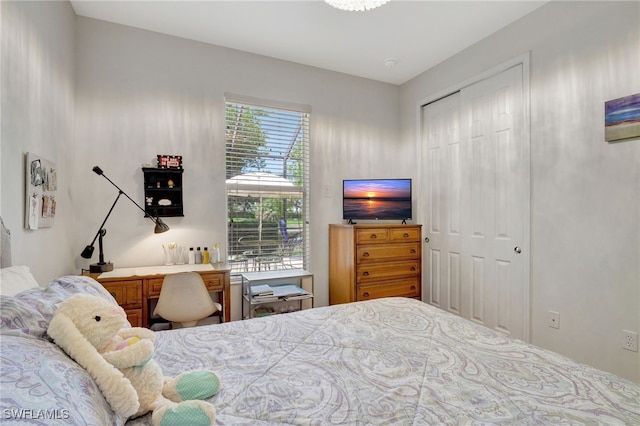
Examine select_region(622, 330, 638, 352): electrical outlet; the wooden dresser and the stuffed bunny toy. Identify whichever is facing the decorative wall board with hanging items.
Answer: the electrical outlet

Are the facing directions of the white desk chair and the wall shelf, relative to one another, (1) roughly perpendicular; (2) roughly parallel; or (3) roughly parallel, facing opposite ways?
roughly parallel, facing opposite ways

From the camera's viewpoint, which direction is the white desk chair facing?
away from the camera

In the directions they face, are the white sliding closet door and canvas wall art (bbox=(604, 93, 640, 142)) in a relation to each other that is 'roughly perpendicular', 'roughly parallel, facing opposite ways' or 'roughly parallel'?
roughly parallel

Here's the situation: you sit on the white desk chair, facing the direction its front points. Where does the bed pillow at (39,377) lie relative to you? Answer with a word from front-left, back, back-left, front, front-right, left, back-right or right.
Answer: back

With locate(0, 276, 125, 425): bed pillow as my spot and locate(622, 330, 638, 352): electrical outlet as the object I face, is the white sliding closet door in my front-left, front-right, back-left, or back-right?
front-left

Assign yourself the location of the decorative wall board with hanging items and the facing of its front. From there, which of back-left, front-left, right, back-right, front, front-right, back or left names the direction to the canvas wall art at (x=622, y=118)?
front

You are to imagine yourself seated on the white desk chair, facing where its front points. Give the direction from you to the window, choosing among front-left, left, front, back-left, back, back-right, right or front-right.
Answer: front-right

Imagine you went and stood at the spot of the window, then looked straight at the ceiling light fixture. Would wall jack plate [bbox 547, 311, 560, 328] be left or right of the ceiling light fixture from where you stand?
left

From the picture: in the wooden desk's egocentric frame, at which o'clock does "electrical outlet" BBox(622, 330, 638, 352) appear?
The electrical outlet is roughly at 10 o'clock from the wooden desk.

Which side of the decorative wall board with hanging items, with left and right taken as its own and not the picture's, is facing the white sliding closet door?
front

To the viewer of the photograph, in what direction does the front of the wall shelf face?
facing the viewer

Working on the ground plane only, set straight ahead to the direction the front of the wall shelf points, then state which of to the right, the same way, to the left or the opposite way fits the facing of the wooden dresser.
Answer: the same way

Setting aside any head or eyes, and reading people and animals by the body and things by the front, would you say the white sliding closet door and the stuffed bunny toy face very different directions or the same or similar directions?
very different directions

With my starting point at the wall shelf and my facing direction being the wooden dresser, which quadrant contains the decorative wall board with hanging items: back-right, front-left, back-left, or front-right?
back-right

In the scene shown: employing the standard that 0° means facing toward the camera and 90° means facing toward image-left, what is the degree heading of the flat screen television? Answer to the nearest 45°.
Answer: approximately 0°

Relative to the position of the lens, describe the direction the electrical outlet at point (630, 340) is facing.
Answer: facing the viewer and to the left of the viewer
